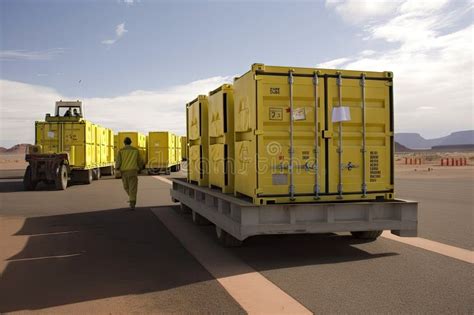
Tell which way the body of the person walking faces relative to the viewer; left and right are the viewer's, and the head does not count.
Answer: facing away from the viewer

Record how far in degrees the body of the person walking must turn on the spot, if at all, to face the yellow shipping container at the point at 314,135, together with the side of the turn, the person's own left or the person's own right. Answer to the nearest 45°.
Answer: approximately 135° to the person's own right

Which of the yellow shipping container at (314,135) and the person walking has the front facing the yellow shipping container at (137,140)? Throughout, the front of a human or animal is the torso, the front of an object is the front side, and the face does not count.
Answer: the person walking

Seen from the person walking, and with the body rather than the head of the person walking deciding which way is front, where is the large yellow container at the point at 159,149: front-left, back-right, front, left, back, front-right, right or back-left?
front

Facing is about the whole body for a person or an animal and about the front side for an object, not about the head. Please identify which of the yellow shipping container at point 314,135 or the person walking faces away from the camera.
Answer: the person walking

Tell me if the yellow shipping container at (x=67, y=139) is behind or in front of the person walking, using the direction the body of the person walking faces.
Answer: in front

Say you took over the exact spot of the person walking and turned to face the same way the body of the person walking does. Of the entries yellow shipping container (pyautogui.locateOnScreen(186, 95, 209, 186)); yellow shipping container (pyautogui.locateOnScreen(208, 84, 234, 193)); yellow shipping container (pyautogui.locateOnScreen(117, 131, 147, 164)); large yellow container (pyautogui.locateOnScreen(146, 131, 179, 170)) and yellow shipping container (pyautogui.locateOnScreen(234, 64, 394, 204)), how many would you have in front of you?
2

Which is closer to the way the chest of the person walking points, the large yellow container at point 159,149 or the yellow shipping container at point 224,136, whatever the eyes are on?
the large yellow container

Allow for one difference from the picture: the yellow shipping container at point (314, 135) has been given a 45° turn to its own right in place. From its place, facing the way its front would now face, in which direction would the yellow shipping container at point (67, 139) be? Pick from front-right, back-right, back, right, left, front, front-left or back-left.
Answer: right

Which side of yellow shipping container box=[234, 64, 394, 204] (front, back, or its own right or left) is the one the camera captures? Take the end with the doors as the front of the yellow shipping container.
front

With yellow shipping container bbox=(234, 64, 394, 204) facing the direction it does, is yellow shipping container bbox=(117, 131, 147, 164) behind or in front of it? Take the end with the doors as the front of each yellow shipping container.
behind

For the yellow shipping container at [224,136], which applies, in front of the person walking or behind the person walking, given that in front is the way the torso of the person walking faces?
behind

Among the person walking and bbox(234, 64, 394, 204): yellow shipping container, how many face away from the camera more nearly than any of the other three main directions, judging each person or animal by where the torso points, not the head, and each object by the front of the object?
1

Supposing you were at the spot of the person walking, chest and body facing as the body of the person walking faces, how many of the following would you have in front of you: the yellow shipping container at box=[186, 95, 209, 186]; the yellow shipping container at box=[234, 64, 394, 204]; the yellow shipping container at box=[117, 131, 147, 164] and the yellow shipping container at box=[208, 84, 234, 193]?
1
